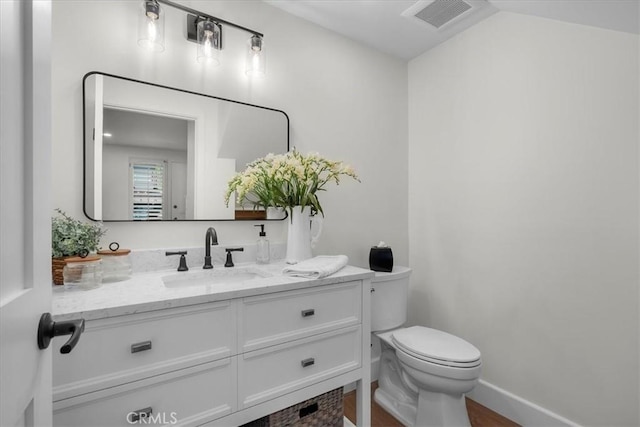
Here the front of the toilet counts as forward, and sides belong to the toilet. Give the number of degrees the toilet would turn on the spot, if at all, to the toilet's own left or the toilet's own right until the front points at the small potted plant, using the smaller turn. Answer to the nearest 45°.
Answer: approximately 90° to the toilet's own right

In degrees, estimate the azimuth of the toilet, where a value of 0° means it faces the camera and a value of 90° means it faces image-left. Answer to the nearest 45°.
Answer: approximately 315°
